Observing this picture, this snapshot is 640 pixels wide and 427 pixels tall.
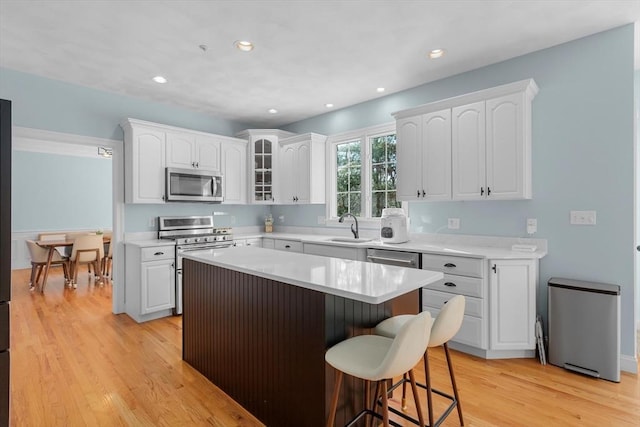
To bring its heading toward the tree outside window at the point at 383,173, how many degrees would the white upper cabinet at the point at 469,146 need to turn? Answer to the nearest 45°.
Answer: approximately 90° to its right

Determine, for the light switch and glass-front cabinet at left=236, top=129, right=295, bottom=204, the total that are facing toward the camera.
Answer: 2

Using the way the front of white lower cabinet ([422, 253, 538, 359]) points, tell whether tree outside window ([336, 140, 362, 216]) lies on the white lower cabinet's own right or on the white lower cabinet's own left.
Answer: on the white lower cabinet's own right

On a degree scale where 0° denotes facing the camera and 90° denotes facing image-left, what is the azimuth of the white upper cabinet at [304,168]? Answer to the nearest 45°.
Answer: approximately 45°
